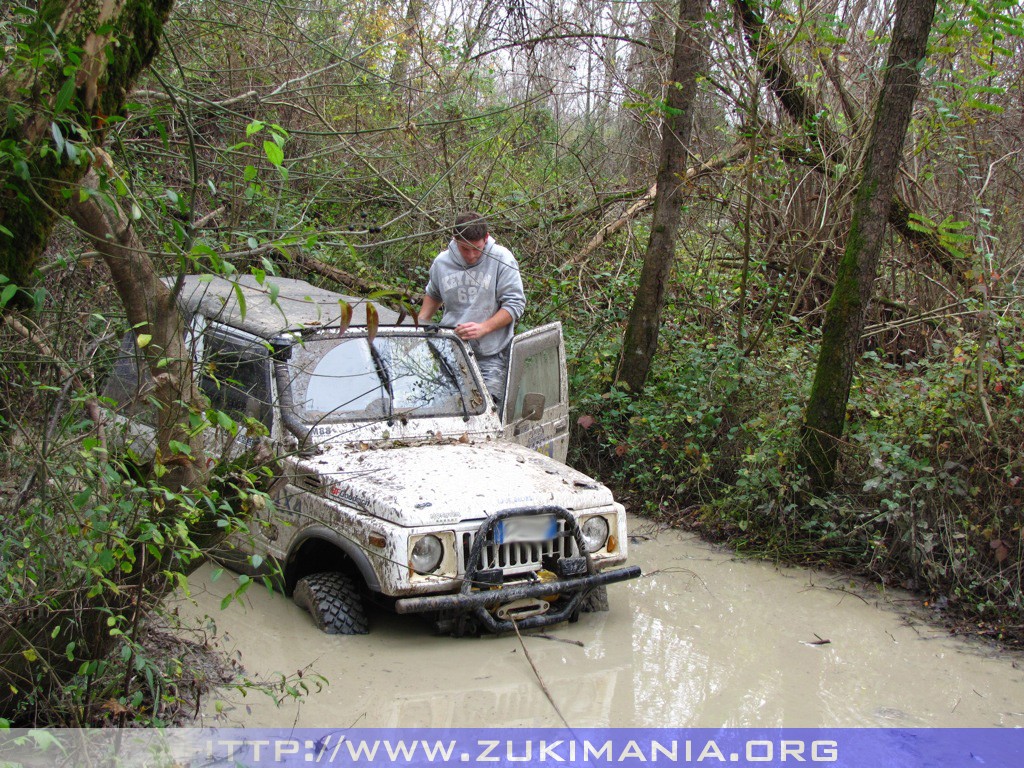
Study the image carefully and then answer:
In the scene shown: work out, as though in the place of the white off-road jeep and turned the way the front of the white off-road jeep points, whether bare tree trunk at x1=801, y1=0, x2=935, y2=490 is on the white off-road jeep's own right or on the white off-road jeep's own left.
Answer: on the white off-road jeep's own left

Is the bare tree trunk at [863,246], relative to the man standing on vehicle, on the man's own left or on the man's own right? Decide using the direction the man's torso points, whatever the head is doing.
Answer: on the man's own left

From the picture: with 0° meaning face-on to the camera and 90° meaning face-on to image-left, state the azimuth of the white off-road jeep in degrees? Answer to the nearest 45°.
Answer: approximately 315°

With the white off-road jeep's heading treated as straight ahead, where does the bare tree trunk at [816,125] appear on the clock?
The bare tree trunk is roughly at 9 o'clock from the white off-road jeep.

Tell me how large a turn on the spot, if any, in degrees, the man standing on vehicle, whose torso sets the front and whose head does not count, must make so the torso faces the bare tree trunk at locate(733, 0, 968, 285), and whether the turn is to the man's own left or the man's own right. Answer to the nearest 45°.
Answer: approximately 135° to the man's own left

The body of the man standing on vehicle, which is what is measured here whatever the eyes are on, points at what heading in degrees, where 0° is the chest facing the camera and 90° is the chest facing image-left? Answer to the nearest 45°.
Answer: approximately 0°
